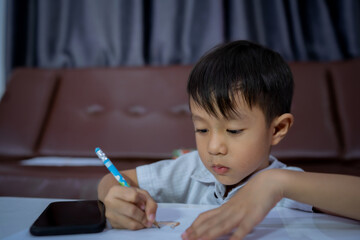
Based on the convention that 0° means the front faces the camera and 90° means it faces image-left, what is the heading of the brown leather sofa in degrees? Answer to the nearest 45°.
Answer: approximately 0°

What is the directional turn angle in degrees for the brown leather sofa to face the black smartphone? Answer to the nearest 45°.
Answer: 0° — it already faces it
